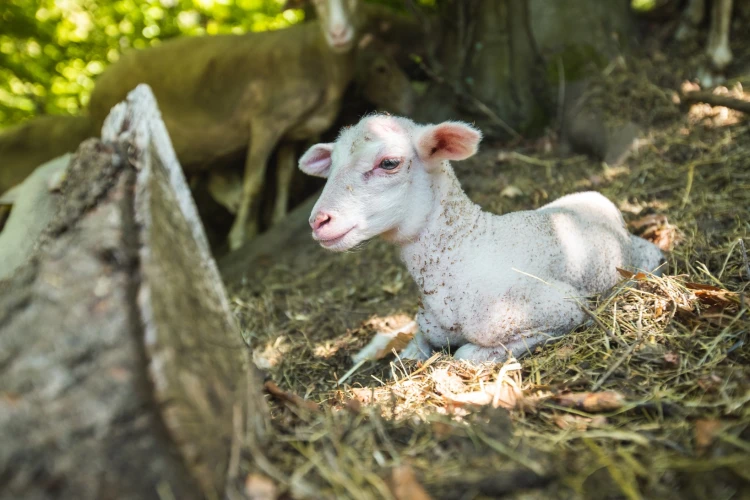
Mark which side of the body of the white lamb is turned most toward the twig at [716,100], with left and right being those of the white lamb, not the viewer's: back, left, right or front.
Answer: back

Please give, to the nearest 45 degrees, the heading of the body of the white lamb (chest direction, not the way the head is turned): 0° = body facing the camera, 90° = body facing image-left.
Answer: approximately 45°

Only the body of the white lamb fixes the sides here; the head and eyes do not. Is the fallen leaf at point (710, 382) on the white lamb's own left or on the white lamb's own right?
on the white lamb's own left

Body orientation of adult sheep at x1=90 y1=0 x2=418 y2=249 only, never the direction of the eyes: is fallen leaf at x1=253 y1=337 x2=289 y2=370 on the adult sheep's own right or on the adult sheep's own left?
on the adult sheep's own right

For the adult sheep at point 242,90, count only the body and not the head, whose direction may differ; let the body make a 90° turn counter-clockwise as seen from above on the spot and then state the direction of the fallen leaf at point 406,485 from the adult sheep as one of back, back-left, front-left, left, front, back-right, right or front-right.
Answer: back

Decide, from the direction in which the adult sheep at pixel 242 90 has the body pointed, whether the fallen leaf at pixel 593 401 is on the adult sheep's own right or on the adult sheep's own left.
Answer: on the adult sheep's own right

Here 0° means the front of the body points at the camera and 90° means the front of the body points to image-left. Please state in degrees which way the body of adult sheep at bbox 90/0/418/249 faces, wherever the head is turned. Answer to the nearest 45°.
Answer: approximately 270°

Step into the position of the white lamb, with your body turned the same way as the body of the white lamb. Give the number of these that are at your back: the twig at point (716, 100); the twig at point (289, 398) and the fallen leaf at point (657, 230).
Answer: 2

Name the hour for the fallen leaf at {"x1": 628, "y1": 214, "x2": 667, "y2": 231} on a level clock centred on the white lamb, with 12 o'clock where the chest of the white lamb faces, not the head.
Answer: The fallen leaf is roughly at 6 o'clock from the white lamb.

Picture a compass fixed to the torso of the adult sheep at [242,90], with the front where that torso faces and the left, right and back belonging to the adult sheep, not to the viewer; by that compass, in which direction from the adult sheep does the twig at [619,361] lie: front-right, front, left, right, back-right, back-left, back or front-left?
right

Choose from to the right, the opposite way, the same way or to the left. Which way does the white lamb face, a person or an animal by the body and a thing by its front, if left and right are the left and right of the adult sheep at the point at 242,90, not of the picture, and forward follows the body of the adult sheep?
the opposite way
